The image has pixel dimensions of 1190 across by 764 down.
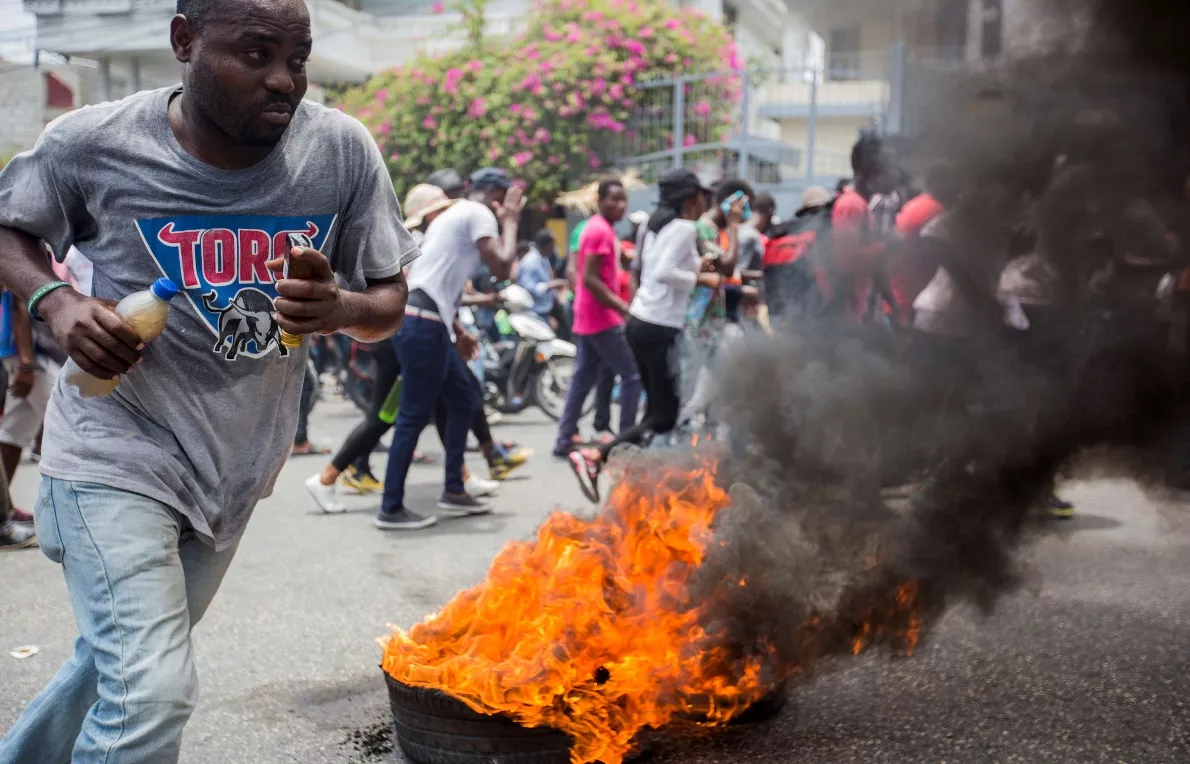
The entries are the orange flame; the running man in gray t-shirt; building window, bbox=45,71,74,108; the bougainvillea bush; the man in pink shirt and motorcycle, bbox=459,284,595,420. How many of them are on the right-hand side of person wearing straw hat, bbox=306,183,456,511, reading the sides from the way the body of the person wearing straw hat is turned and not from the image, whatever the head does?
2

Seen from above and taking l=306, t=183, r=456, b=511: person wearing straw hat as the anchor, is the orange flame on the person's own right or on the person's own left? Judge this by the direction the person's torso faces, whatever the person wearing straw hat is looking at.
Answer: on the person's own right

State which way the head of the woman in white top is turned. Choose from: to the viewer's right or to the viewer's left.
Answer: to the viewer's right

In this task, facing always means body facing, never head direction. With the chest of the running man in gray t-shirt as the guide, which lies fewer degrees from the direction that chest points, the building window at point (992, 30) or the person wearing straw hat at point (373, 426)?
the building window

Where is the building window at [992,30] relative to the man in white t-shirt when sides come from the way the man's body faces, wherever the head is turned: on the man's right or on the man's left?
on the man's right
